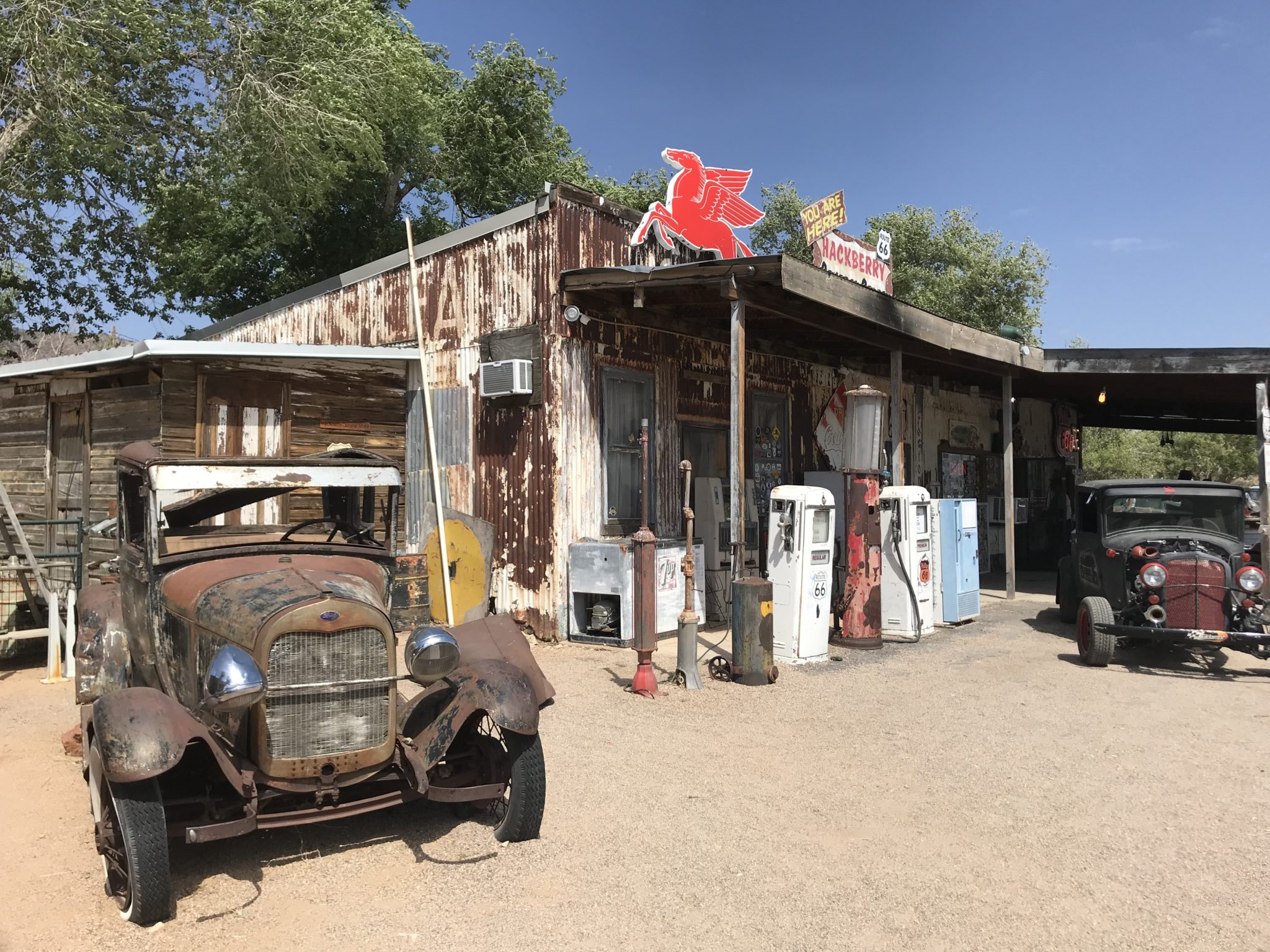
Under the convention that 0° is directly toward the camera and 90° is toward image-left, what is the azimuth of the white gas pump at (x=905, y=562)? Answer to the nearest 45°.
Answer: approximately 315°

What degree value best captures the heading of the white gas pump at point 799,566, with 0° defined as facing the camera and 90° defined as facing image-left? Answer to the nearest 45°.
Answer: approximately 315°

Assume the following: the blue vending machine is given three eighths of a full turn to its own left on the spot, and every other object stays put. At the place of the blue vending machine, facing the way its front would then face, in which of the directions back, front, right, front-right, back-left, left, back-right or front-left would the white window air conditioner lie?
back-left

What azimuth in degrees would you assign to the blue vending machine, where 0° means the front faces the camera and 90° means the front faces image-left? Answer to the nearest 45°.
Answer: approximately 315°

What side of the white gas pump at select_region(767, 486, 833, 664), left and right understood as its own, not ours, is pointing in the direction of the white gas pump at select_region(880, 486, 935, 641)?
left

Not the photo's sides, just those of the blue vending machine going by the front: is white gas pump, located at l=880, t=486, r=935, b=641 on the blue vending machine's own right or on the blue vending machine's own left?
on the blue vending machine's own right
